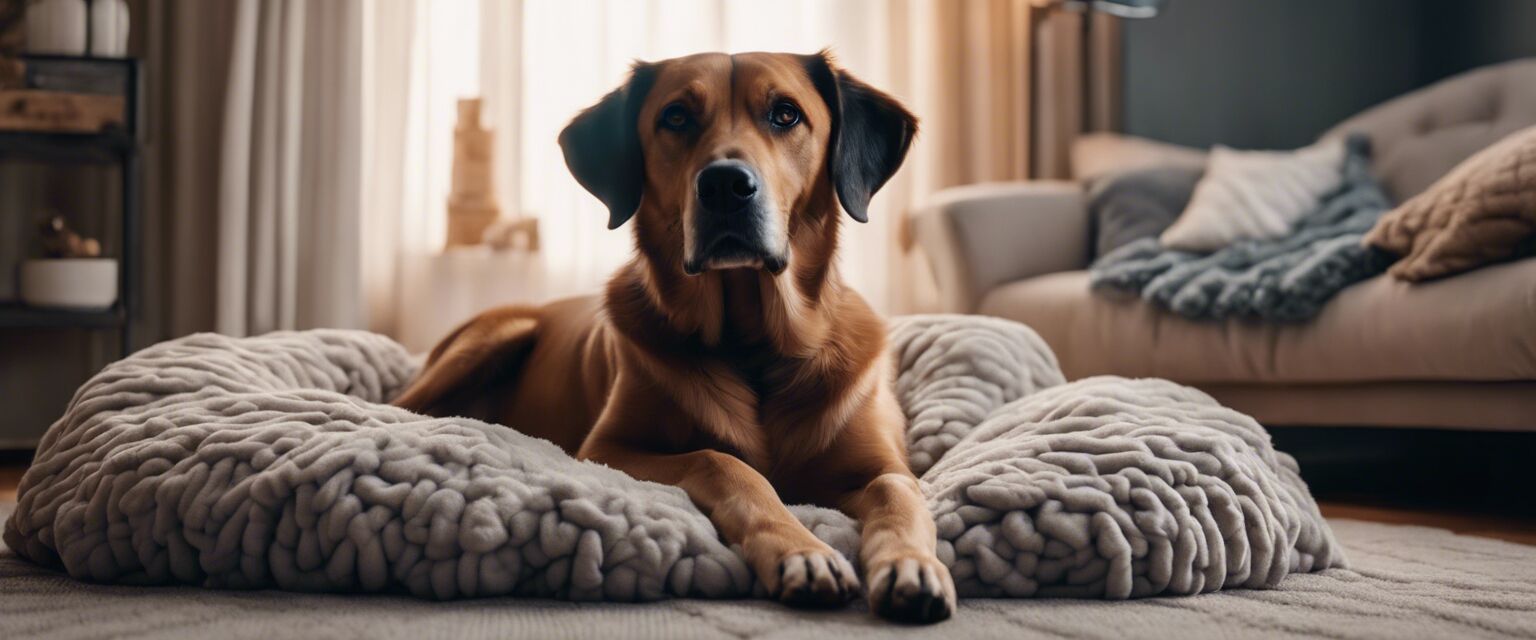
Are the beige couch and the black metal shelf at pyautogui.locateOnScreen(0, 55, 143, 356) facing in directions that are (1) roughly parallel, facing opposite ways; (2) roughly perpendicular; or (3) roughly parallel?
roughly parallel

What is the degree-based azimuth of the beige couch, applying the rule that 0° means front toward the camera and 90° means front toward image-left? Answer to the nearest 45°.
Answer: approximately 45°

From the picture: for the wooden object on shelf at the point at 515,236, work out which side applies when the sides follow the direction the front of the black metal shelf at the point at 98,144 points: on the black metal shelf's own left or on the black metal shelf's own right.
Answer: on the black metal shelf's own left

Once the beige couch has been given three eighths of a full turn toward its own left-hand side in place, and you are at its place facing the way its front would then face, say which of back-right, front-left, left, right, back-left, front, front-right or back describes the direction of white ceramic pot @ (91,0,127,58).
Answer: back

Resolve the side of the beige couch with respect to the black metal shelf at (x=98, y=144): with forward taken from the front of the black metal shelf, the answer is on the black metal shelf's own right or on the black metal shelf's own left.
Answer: on the black metal shelf's own left

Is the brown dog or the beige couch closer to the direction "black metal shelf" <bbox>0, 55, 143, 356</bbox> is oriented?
the brown dog

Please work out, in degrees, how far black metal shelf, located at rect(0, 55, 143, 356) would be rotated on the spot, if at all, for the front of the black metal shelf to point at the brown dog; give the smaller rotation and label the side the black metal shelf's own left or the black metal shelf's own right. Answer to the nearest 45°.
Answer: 0° — it already faces it

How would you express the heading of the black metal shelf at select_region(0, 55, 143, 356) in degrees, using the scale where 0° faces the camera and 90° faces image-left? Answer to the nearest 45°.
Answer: approximately 0°

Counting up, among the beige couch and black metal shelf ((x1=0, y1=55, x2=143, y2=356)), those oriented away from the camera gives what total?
0

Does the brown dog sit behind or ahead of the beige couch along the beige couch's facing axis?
ahead
